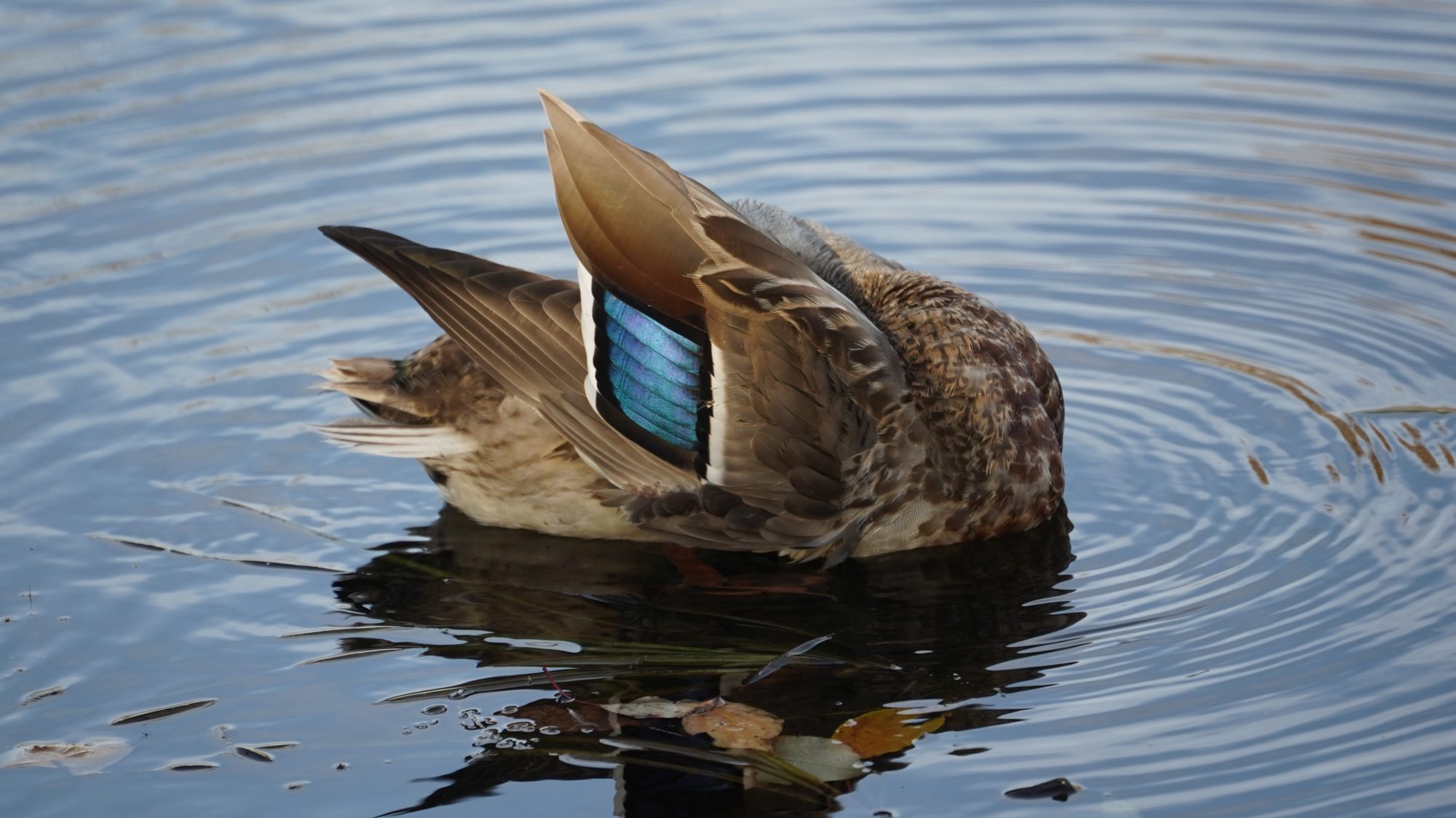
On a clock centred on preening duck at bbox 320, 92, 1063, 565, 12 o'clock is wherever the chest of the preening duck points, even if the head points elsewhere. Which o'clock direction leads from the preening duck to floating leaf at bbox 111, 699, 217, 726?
The floating leaf is roughly at 5 o'clock from the preening duck.

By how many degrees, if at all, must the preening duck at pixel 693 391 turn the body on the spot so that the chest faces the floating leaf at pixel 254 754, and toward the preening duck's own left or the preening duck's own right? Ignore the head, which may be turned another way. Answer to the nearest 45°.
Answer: approximately 135° to the preening duck's own right

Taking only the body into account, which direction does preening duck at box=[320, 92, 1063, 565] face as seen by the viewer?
to the viewer's right

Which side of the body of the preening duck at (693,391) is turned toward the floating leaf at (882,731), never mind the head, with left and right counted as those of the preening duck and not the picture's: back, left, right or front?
right

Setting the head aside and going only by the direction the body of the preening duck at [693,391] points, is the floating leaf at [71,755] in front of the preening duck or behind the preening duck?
behind

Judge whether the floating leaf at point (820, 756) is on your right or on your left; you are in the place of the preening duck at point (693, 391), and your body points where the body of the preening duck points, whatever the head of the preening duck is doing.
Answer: on your right

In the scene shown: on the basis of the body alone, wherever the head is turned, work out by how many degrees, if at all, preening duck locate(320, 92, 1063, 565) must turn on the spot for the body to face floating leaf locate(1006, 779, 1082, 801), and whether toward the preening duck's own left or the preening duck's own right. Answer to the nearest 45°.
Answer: approximately 45° to the preening duck's own right

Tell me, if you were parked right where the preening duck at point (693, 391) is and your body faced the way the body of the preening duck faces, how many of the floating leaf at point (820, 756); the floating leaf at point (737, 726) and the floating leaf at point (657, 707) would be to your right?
3

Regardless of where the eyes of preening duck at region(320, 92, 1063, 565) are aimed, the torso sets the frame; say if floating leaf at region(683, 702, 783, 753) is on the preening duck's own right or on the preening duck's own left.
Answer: on the preening duck's own right
